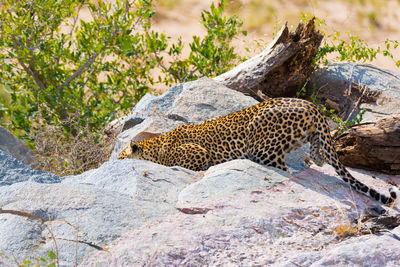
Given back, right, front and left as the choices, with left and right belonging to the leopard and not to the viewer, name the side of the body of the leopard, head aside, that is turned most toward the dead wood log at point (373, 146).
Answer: back

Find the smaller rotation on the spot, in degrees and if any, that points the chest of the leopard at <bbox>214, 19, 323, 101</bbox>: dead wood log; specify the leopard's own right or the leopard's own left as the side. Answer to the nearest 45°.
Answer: approximately 90° to the leopard's own right

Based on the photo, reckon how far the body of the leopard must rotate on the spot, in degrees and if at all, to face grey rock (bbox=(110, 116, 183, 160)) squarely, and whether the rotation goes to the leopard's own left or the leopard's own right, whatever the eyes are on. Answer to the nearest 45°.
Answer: approximately 45° to the leopard's own right

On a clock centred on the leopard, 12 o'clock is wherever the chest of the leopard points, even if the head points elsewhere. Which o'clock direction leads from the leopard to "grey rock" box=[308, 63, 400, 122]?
The grey rock is roughly at 4 o'clock from the leopard.

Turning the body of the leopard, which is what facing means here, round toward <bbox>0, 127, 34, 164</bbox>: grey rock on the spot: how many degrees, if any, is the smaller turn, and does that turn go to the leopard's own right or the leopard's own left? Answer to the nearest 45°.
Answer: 0° — it already faces it

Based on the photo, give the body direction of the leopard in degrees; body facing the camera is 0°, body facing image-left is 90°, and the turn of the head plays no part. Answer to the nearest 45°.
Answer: approximately 90°

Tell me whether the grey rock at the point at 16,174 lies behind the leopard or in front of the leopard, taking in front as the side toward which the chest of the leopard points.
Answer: in front

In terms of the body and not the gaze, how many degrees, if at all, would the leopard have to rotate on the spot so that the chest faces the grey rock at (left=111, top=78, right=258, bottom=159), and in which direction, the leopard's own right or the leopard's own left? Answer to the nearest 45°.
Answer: approximately 45° to the leopard's own right

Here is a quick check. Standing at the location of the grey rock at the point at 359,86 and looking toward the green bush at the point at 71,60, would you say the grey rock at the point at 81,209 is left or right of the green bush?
left

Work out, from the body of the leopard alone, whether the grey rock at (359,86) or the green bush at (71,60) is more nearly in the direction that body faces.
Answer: the green bush

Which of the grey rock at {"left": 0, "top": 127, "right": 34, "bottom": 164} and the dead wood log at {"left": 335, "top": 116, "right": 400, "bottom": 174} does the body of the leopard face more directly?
the grey rock

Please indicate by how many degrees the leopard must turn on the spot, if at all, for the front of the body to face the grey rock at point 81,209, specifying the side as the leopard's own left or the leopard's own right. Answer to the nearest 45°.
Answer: approximately 45° to the leopard's own left

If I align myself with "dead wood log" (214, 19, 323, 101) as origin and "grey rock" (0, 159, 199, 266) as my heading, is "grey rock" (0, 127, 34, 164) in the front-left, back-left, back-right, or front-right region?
front-right
